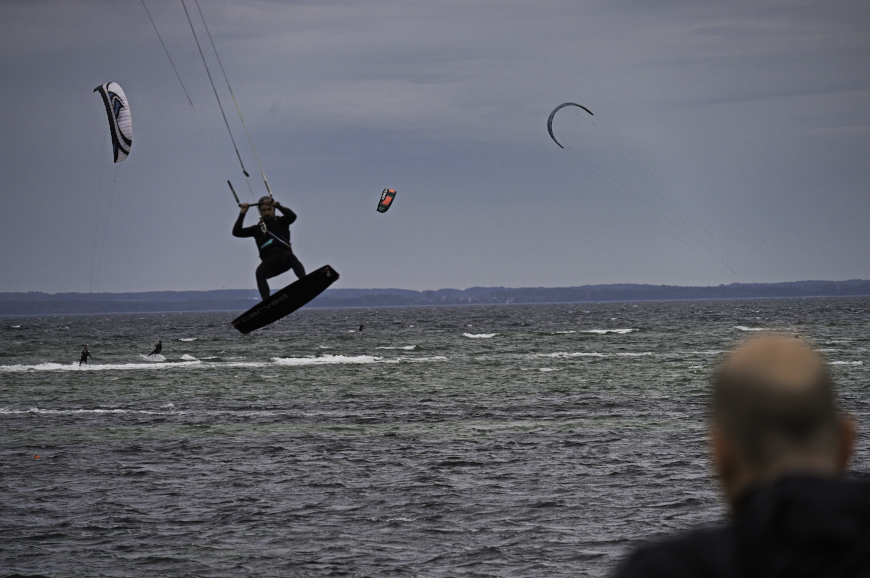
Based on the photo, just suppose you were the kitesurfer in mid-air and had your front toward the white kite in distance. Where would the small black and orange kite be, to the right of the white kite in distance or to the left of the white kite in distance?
right

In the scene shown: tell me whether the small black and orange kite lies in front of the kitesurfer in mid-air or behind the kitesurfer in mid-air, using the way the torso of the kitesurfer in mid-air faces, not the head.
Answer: behind

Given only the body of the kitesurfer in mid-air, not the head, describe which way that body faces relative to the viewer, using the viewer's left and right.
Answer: facing the viewer

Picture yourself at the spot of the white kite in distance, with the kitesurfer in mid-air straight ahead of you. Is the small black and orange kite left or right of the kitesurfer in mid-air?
left
